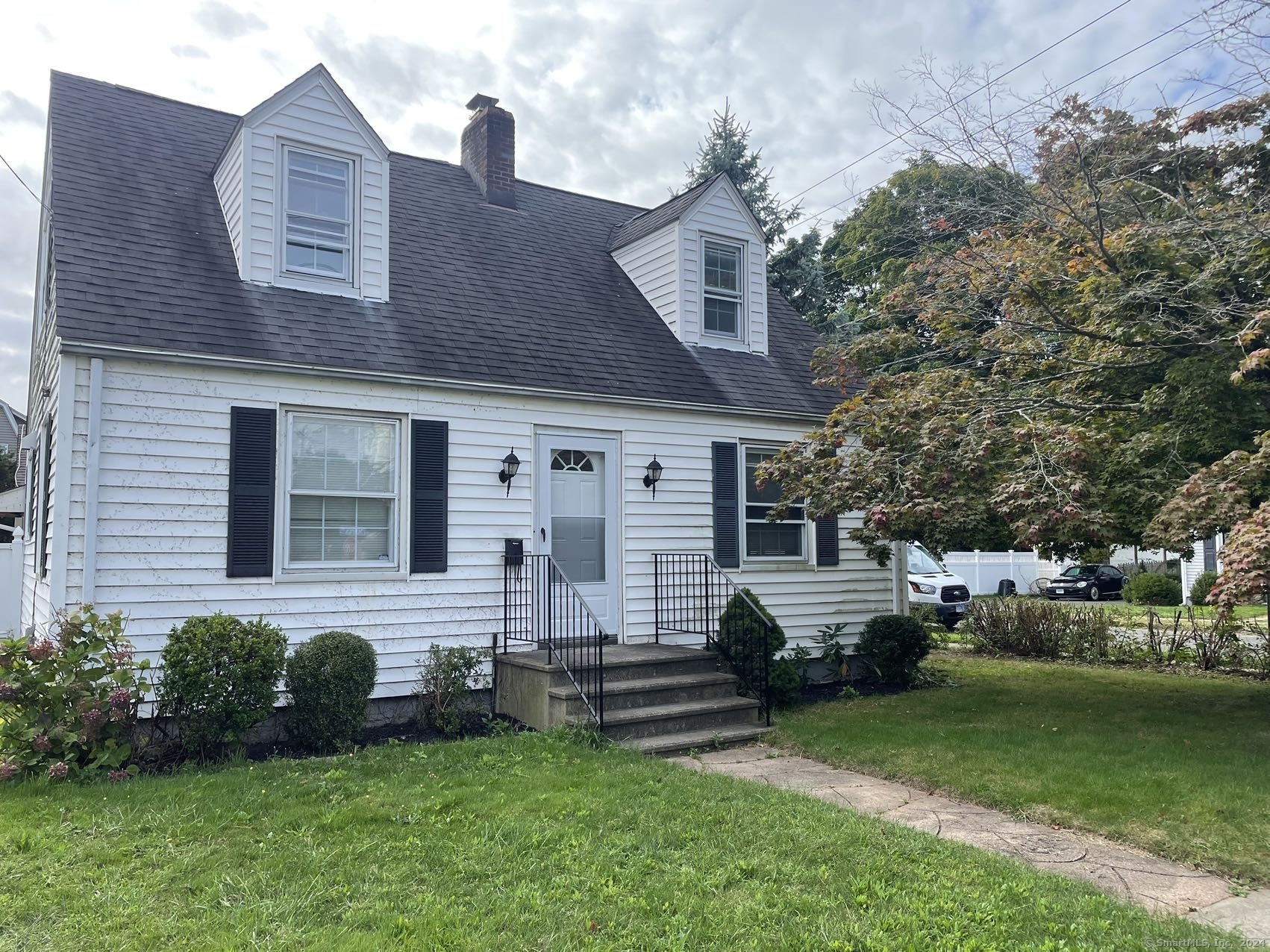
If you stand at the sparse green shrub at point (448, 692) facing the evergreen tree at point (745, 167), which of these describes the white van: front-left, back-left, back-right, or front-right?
front-right

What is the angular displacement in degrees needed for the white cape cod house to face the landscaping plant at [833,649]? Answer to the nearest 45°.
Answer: approximately 45° to its left

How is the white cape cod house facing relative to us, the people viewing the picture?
facing the viewer and to the right of the viewer

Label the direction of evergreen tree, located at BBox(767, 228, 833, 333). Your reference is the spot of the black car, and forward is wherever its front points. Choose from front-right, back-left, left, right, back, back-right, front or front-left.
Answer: front

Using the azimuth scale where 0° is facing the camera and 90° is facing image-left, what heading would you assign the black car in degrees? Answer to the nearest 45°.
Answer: approximately 45°

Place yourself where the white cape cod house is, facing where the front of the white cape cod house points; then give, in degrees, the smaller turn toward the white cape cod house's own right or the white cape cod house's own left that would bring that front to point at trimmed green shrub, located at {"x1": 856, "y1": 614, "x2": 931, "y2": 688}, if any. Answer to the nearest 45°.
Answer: approximately 45° to the white cape cod house's own left

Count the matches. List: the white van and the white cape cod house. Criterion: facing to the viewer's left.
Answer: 0

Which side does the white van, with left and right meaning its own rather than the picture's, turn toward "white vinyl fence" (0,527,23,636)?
right

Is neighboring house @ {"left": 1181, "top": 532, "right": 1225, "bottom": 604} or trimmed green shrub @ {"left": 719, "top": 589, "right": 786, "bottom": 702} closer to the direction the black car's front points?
the trimmed green shrub

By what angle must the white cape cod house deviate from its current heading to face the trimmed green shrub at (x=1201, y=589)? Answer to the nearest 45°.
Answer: approximately 90° to its left

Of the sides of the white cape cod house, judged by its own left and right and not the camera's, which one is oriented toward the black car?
left

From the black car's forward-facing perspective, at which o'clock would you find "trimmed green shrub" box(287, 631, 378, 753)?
The trimmed green shrub is roughly at 11 o'clock from the black car.

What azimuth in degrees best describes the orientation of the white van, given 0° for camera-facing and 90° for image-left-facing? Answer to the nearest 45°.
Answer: approximately 315°

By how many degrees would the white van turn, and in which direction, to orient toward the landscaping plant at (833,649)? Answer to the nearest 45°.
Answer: approximately 45° to its right

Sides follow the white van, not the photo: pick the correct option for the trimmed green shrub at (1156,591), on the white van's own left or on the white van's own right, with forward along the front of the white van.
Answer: on the white van's own left
